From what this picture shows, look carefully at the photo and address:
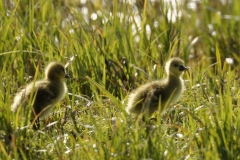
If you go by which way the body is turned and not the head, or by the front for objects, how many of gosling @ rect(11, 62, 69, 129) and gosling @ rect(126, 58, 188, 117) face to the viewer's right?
2

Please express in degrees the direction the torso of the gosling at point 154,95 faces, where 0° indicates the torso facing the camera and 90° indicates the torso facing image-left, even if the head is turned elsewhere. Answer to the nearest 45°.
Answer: approximately 270°

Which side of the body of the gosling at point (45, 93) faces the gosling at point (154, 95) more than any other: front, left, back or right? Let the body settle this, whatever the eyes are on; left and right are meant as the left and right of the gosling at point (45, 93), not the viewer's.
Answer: front

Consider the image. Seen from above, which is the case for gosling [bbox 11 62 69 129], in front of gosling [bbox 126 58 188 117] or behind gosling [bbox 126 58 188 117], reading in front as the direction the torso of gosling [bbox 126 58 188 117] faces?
behind

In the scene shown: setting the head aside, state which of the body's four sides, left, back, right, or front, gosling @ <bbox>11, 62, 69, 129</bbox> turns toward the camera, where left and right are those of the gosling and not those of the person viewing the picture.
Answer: right
